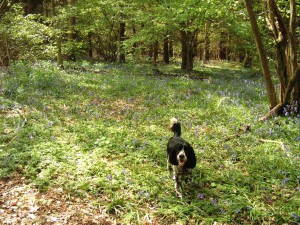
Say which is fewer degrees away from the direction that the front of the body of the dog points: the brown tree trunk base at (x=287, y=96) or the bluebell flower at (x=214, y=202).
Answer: the bluebell flower

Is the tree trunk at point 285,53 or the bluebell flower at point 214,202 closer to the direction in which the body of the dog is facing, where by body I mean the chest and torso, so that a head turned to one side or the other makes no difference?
the bluebell flower

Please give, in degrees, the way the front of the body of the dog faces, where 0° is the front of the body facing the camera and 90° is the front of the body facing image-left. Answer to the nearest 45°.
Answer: approximately 0°

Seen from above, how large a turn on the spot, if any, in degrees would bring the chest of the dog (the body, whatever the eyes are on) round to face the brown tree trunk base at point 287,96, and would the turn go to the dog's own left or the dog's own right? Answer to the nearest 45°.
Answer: approximately 135° to the dog's own left

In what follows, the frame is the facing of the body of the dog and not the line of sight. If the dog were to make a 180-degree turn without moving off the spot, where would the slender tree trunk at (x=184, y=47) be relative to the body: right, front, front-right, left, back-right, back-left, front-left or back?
front

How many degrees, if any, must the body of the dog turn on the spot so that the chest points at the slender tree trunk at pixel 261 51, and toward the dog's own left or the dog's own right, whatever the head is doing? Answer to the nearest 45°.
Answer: approximately 135° to the dog's own left

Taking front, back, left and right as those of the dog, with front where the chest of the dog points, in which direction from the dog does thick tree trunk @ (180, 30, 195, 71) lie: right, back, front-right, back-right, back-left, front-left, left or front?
back

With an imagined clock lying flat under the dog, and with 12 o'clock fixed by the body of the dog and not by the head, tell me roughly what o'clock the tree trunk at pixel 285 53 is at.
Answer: The tree trunk is roughly at 7 o'clock from the dog.

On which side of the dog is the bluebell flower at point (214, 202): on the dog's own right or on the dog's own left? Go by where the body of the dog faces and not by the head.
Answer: on the dog's own left
